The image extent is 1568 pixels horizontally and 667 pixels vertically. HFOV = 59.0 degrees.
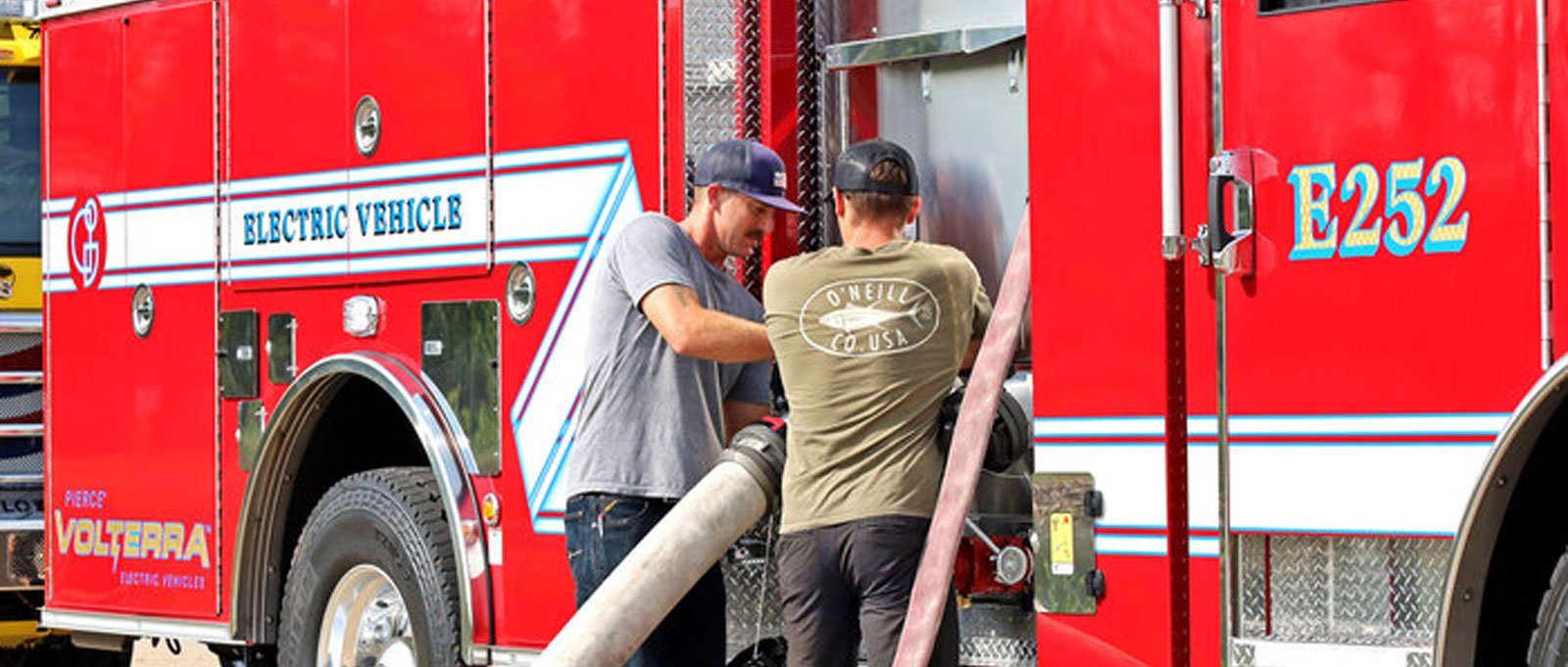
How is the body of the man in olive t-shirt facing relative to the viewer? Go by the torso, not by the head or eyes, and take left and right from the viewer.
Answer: facing away from the viewer

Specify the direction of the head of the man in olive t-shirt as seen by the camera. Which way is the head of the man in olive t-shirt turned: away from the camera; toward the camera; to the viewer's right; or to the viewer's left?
away from the camera

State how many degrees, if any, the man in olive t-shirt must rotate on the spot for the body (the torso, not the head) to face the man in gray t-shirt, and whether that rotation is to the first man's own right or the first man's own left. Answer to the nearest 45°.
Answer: approximately 45° to the first man's own left
